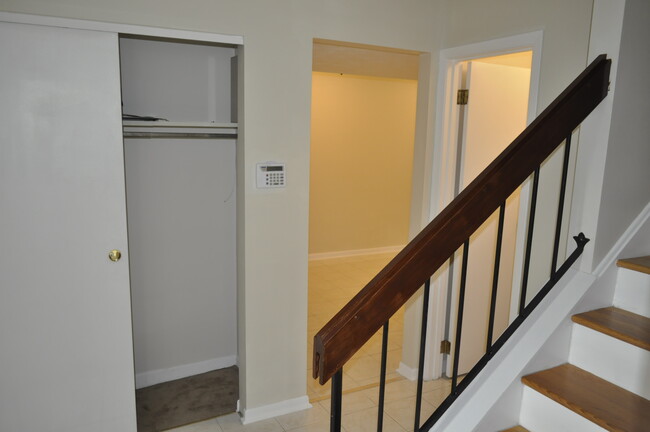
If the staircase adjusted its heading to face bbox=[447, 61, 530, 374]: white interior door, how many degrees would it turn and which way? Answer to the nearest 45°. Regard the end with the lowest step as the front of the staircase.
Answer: approximately 90° to its right

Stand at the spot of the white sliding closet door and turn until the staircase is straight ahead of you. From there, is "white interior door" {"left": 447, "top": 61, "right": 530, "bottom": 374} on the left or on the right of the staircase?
left

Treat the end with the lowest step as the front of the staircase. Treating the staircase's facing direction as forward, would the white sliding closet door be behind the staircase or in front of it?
in front

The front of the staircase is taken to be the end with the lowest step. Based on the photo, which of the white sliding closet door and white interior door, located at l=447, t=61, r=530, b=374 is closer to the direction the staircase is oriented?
the white sliding closet door

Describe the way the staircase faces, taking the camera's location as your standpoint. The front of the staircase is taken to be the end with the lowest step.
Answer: facing the viewer and to the left of the viewer
